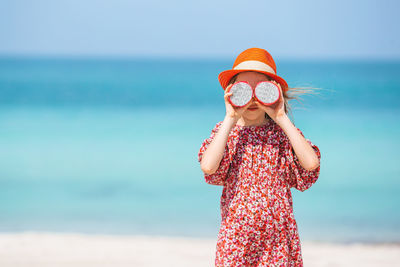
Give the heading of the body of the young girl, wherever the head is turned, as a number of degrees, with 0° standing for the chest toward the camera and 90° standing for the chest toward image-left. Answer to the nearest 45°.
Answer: approximately 0°
